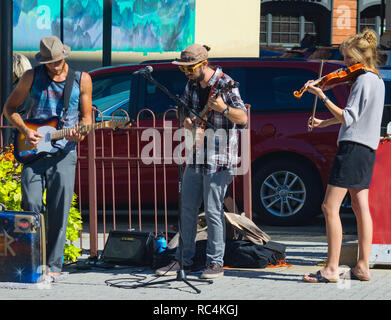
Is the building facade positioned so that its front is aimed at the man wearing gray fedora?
yes

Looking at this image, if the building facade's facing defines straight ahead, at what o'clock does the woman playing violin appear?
The woman playing violin is roughly at 12 o'clock from the building facade.

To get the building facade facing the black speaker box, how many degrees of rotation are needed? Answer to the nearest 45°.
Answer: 0° — it already faces it

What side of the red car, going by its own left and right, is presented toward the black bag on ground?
left

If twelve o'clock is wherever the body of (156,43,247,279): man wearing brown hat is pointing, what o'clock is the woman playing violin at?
The woman playing violin is roughly at 8 o'clock from the man wearing brown hat.

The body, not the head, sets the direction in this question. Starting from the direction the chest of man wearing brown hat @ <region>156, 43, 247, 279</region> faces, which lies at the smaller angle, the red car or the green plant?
the green plant

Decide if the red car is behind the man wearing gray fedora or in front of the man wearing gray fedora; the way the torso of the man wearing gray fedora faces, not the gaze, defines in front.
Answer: behind

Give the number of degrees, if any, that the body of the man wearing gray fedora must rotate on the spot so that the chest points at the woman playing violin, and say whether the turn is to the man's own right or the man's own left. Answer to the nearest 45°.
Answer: approximately 90° to the man's own left

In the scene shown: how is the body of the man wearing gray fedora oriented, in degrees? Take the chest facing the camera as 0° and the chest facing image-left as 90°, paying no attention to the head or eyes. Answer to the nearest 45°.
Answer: approximately 0°

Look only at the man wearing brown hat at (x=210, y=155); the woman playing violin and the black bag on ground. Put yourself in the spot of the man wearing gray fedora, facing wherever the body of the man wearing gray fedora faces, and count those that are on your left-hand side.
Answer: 3

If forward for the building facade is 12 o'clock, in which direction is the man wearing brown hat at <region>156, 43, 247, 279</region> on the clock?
The man wearing brown hat is roughly at 12 o'clock from the building facade.

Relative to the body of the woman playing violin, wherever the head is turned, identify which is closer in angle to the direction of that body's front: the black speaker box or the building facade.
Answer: the black speaker box

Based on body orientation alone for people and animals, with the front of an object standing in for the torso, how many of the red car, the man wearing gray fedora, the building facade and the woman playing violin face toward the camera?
2
